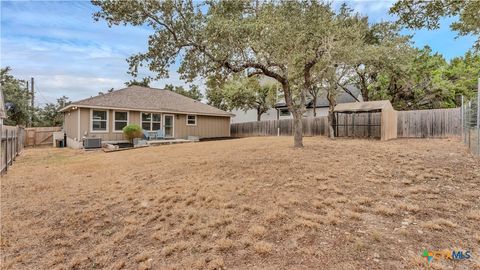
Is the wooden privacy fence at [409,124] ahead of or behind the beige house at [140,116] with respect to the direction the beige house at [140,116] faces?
behind

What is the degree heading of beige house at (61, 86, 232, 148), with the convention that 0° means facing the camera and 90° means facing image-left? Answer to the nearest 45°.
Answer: approximately 135°

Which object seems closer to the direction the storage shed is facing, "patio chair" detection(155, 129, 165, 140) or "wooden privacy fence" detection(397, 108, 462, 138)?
the patio chair

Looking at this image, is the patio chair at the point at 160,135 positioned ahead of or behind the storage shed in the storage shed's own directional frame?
ahead

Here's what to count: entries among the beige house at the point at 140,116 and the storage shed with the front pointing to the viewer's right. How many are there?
0

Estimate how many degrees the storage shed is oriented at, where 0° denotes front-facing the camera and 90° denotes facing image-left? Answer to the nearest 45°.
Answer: approximately 45°

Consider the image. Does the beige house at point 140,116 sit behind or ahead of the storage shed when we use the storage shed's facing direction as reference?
ahead
